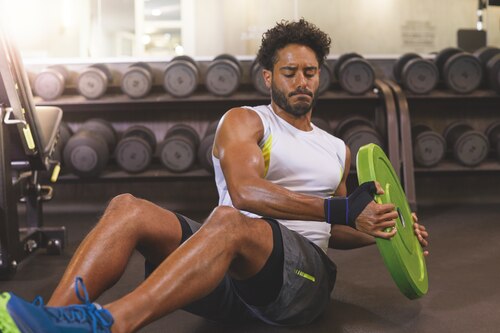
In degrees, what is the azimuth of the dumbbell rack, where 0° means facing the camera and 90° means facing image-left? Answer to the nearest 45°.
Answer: approximately 0°
